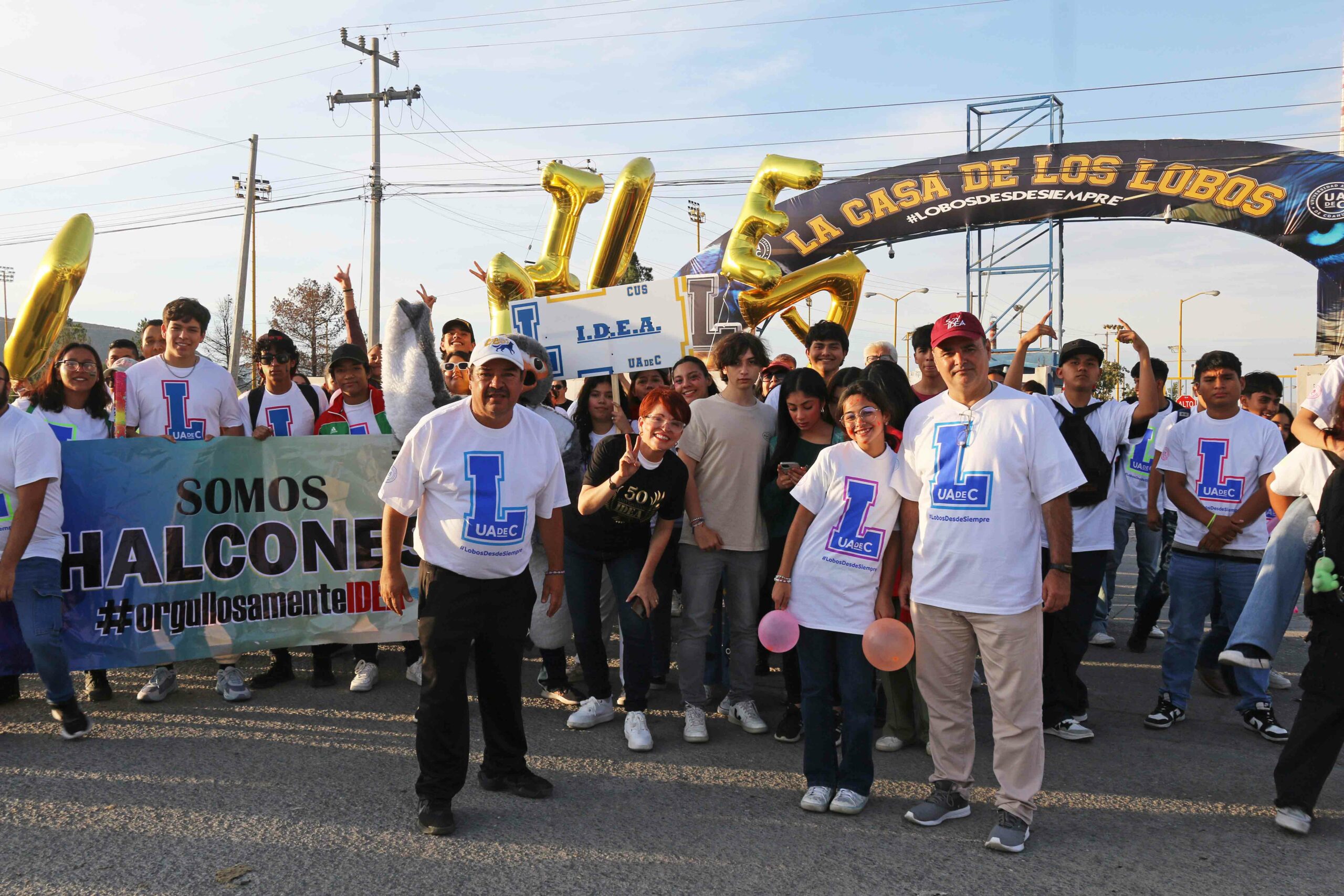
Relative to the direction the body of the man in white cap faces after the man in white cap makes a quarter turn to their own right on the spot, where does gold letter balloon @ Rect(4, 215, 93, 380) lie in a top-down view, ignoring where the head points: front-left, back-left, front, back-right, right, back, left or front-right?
front-right

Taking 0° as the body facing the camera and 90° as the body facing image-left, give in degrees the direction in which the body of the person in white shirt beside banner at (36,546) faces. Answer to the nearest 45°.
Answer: approximately 45°

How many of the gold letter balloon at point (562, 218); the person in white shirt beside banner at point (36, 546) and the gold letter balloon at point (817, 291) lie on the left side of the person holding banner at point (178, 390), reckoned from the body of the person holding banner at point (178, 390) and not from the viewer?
2

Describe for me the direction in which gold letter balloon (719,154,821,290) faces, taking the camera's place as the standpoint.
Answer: facing the viewer

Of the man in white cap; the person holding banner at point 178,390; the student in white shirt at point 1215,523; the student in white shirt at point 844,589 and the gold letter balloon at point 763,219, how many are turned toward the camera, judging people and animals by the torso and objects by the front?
5

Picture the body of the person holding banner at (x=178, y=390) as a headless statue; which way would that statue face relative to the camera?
toward the camera

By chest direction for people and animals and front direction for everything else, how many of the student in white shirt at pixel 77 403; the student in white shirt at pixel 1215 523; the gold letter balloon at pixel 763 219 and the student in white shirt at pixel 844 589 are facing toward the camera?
4

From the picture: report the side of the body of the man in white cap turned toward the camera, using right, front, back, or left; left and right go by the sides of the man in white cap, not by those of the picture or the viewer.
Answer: front

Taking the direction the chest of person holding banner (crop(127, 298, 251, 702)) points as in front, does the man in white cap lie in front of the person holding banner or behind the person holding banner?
in front

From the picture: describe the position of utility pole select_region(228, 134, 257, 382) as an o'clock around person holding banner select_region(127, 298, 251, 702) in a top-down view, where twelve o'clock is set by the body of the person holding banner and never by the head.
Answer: The utility pole is roughly at 6 o'clock from the person holding banner.

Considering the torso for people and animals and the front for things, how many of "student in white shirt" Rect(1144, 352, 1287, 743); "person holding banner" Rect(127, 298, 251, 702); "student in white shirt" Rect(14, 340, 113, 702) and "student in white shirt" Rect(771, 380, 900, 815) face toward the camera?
4

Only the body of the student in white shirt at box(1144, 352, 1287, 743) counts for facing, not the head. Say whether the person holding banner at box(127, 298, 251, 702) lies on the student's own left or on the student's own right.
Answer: on the student's own right

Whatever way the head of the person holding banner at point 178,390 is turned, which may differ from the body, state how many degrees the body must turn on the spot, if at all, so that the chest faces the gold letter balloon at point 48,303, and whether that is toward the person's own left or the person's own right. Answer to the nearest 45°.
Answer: approximately 90° to the person's own right
